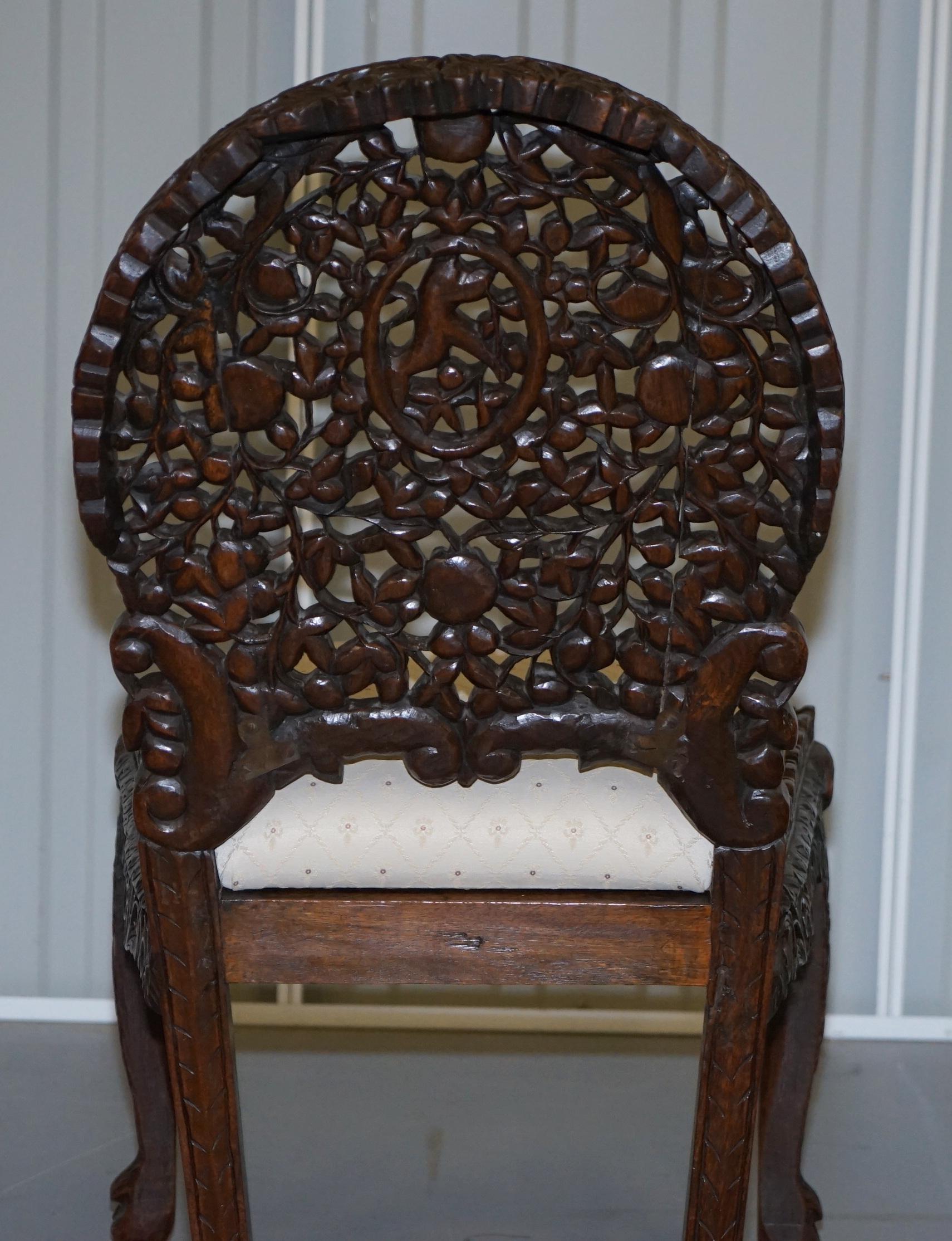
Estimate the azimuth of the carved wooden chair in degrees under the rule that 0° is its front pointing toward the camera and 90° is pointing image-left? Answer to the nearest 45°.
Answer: approximately 180°
